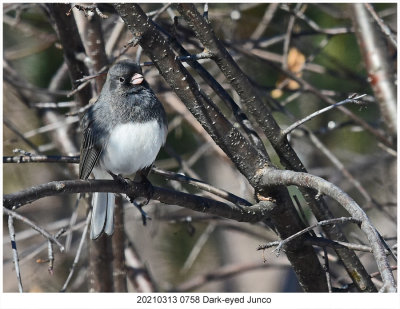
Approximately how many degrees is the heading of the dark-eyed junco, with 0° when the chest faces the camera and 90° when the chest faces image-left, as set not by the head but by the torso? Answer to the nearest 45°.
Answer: approximately 315°

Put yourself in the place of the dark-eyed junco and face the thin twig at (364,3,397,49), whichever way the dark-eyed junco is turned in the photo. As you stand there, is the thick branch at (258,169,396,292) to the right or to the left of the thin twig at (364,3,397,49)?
right
